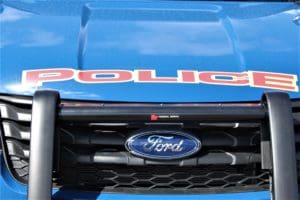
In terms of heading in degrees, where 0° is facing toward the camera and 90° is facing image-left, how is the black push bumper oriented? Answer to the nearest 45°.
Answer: approximately 0°
